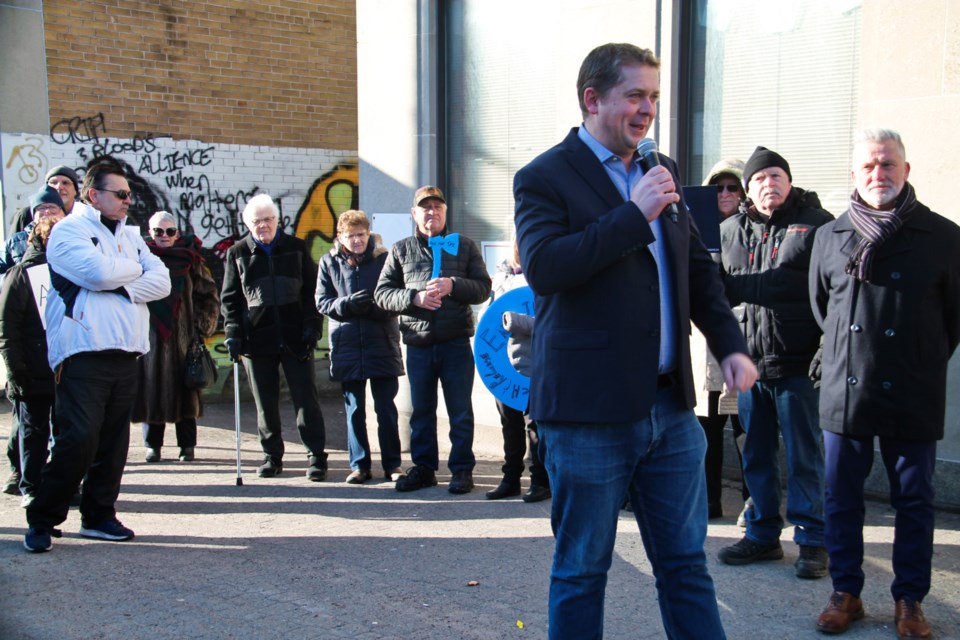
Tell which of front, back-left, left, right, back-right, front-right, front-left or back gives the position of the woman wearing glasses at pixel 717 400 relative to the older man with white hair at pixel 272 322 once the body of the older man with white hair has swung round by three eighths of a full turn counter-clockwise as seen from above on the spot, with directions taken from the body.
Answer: right

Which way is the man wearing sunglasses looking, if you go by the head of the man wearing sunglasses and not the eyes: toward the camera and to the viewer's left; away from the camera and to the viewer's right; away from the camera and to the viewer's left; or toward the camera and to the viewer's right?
toward the camera and to the viewer's right

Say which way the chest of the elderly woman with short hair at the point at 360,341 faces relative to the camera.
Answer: toward the camera

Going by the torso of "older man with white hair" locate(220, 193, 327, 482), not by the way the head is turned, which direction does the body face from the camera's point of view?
toward the camera

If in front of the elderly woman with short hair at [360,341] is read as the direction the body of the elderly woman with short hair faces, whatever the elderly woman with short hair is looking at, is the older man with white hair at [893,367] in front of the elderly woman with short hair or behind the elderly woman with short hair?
in front

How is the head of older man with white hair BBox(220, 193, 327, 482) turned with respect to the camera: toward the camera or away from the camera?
toward the camera

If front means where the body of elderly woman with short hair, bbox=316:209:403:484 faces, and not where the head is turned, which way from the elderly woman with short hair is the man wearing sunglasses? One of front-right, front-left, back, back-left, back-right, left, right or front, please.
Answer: front-right

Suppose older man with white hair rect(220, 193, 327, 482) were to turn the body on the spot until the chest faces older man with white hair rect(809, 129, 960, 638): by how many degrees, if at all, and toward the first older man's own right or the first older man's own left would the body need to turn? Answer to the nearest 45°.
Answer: approximately 45° to the first older man's own left

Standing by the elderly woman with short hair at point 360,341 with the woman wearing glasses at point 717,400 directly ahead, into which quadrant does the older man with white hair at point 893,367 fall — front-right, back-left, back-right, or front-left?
front-right

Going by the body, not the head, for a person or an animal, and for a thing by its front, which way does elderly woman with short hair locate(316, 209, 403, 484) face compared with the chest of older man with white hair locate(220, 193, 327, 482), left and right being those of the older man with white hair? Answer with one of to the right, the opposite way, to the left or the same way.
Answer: the same way

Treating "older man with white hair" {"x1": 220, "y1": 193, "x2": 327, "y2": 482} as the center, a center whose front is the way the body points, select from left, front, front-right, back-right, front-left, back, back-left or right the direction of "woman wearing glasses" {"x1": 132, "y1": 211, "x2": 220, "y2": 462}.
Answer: back-right

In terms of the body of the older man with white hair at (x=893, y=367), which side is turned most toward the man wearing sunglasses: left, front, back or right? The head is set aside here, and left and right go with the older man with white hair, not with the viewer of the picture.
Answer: right

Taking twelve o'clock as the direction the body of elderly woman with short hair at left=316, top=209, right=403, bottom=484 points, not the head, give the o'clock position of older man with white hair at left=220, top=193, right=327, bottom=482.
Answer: The older man with white hair is roughly at 4 o'clock from the elderly woman with short hair.

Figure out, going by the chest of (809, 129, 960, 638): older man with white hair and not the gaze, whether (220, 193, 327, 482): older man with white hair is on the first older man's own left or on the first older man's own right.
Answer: on the first older man's own right

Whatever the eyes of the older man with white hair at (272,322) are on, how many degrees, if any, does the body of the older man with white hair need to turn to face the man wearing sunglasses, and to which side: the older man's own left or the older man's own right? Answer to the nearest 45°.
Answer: approximately 45° to the older man's own right

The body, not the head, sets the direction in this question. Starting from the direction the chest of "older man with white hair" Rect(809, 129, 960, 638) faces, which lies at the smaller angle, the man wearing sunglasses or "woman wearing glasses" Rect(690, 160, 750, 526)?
the man wearing sunglasses

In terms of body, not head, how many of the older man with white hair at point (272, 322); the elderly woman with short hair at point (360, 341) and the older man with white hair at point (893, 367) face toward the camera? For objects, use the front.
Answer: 3
